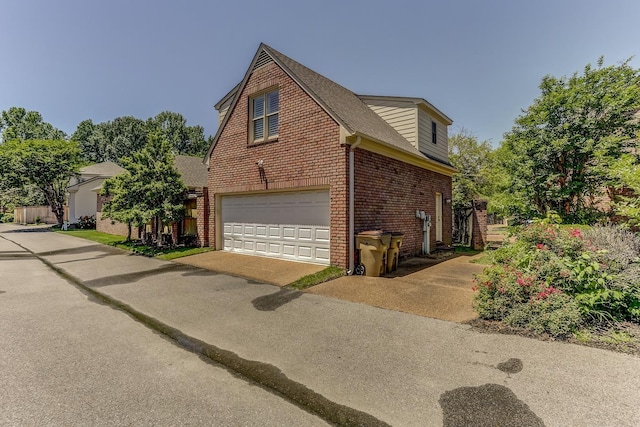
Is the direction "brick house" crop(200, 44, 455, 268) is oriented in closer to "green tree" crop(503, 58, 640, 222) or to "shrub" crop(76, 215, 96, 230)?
the shrub

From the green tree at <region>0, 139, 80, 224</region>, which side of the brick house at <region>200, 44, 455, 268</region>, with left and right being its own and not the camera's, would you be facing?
right

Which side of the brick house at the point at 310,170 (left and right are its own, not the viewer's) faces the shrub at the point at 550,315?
left

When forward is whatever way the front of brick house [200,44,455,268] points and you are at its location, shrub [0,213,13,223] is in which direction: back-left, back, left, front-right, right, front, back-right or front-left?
right

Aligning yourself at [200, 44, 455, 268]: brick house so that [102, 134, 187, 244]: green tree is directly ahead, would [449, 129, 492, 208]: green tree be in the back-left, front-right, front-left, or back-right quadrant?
back-right

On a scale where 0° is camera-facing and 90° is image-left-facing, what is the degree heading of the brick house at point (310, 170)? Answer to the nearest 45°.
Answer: approximately 45°

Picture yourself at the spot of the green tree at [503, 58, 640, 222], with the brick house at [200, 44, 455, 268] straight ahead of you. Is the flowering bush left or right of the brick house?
left

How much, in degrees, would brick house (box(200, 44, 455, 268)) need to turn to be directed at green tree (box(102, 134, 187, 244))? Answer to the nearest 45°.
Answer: approximately 45° to its right

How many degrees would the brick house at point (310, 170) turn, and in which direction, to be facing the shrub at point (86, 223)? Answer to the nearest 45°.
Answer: approximately 90° to its right
